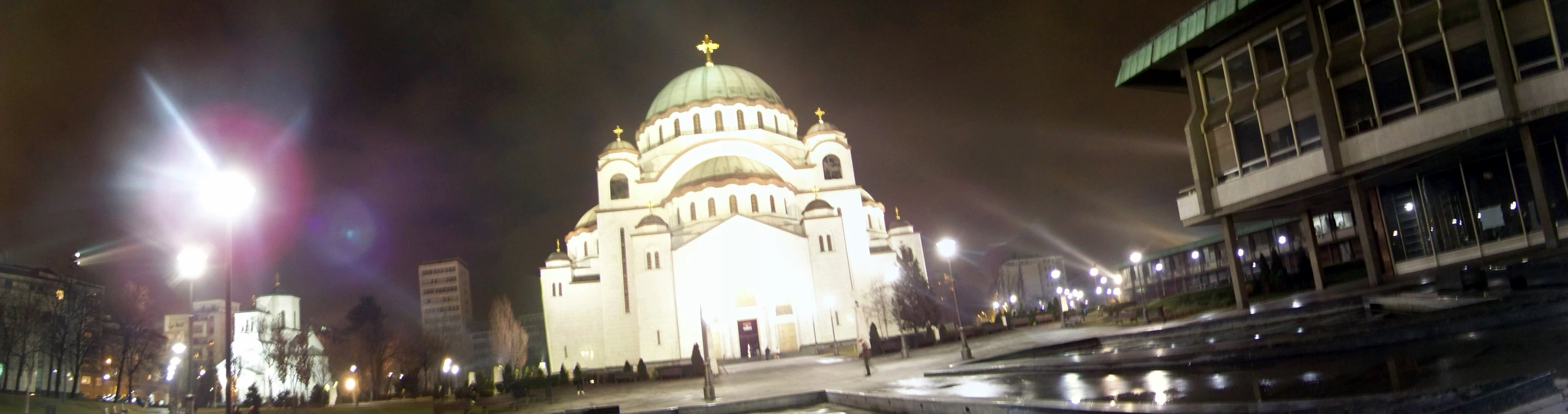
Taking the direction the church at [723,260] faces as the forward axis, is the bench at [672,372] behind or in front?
in front

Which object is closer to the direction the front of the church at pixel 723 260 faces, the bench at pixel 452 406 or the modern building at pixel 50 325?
the bench

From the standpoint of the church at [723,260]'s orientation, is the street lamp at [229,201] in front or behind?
in front

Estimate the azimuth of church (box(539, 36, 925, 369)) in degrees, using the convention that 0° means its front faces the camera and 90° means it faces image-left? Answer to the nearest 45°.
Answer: approximately 0°

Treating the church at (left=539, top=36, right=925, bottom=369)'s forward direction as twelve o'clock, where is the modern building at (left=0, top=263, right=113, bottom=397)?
The modern building is roughly at 2 o'clock from the church.

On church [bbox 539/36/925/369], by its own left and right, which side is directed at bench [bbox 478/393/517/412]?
front

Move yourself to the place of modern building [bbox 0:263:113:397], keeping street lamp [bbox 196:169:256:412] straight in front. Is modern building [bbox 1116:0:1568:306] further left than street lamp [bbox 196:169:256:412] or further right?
left

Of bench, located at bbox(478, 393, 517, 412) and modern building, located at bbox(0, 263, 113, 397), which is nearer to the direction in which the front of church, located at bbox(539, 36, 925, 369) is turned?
the bench

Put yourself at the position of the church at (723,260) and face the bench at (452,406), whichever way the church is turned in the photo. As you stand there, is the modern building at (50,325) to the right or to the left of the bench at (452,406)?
right

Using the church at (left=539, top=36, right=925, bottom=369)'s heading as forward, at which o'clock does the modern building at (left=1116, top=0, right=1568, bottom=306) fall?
The modern building is roughly at 11 o'clock from the church.

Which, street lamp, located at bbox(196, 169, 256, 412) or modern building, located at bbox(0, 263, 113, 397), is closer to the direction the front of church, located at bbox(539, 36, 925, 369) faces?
the street lamp
